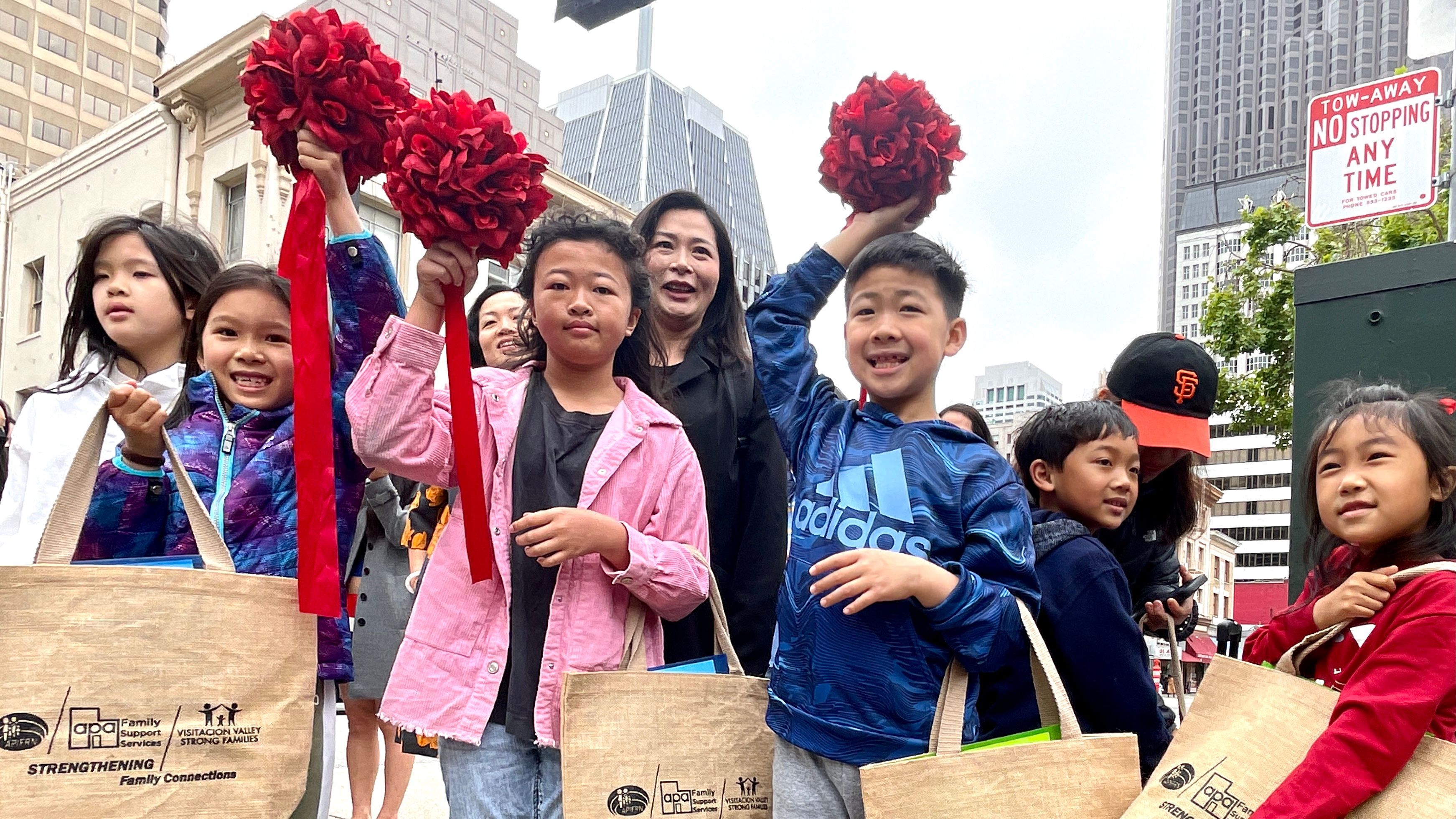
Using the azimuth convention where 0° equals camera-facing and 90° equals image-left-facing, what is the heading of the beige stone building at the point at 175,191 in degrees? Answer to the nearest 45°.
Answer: approximately 315°

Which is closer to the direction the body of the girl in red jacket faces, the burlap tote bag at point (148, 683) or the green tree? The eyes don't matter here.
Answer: the burlap tote bag

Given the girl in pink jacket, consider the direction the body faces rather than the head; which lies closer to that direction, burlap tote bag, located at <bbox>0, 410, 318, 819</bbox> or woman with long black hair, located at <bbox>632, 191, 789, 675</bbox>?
the burlap tote bag

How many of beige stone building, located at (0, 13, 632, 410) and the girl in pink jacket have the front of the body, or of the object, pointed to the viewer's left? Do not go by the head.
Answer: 0

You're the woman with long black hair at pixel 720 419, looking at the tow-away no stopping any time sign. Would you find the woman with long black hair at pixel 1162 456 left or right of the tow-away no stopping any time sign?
right

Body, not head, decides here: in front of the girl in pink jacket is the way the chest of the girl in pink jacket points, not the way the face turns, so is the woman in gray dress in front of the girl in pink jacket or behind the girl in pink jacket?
behind

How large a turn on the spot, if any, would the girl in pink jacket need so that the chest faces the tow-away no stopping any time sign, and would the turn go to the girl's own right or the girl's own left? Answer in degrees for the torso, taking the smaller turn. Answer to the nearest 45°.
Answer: approximately 135° to the girl's own left

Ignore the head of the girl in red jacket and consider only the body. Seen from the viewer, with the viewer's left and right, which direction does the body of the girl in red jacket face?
facing the viewer and to the left of the viewer

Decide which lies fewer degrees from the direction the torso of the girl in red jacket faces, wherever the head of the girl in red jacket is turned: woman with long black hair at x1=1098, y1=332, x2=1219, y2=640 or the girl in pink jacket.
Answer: the girl in pink jacket

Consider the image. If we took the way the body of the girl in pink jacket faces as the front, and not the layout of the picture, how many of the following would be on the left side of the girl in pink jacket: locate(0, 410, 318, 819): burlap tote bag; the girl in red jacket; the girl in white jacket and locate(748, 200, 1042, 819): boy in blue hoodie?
2

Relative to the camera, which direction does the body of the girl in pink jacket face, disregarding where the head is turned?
toward the camera

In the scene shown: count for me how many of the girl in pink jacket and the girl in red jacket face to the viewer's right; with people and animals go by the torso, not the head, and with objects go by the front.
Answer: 0

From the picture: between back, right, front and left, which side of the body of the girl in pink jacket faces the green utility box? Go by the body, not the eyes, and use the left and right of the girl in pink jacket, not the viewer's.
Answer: left

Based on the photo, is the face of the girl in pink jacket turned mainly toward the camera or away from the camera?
toward the camera
